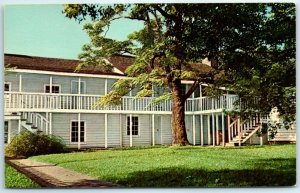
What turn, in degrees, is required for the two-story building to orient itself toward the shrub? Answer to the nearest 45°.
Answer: approximately 90° to its right

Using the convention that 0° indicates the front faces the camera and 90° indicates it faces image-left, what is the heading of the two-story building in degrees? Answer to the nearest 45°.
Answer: approximately 0°
